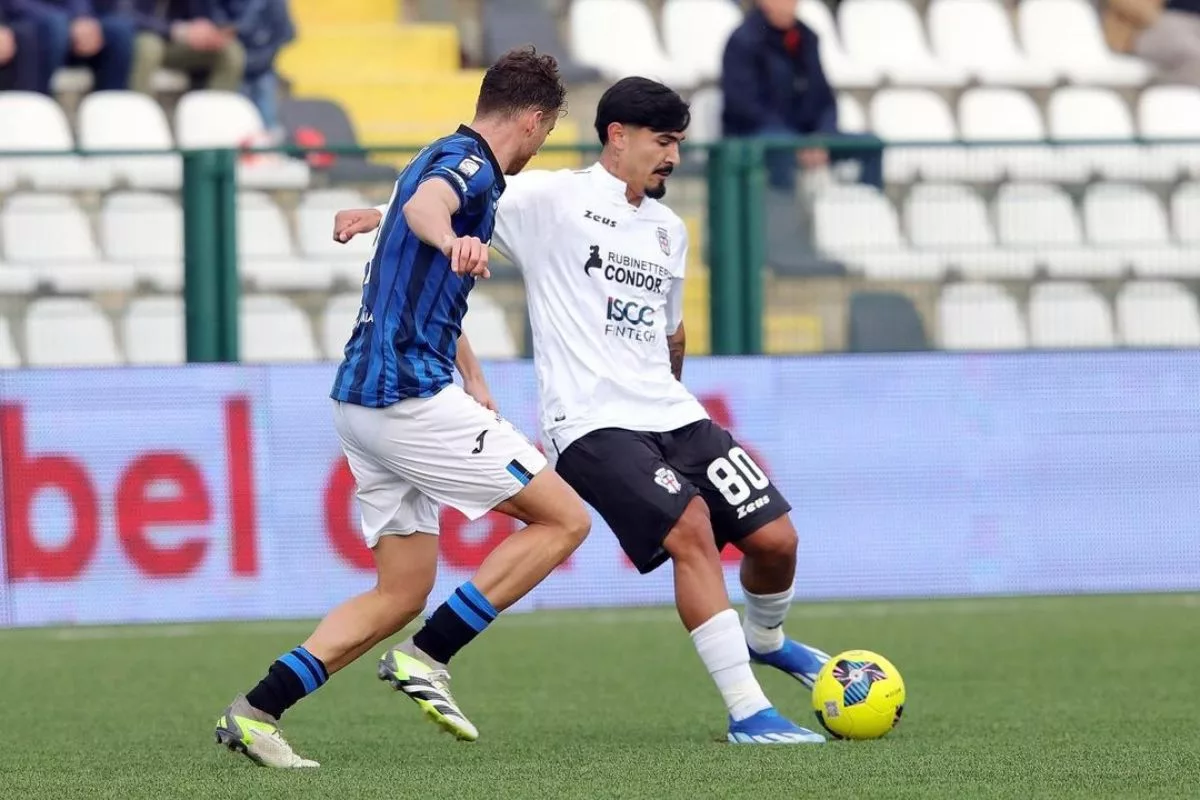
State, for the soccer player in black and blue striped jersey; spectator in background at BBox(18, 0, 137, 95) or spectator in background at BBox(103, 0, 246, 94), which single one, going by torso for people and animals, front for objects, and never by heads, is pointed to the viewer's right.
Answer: the soccer player in black and blue striped jersey

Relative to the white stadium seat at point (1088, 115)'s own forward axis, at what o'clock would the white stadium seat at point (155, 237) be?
the white stadium seat at point (155, 237) is roughly at 3 o'clock from the white stadium seat at point (1088, 115).

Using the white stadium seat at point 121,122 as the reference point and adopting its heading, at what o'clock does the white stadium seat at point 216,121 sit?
the white stadium seat at point 216,121 is roughly at 10 o'clock from the white stadium seat at point 121,122.

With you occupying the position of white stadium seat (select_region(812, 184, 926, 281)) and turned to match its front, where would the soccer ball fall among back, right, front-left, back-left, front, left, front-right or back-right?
front-right

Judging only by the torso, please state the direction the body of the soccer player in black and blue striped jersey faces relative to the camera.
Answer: to the viewer's right

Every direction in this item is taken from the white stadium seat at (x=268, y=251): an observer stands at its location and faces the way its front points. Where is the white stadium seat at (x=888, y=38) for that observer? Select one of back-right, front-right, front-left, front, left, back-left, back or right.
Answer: left

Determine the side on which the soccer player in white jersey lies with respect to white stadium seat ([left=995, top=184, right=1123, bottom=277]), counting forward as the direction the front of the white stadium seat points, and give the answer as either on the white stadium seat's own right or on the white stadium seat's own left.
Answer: on the white stadium seat's own right

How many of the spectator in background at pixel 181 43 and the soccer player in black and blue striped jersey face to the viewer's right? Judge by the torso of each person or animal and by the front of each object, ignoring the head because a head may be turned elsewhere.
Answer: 1

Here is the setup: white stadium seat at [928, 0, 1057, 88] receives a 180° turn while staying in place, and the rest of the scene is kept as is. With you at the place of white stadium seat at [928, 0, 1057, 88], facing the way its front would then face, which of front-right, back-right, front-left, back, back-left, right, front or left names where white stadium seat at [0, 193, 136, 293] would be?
left

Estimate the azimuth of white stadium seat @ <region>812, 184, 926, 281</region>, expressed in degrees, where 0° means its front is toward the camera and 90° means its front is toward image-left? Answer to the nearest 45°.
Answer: approximately 315°

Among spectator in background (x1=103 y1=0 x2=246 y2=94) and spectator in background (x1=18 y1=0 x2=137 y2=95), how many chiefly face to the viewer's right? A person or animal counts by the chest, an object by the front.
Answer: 0

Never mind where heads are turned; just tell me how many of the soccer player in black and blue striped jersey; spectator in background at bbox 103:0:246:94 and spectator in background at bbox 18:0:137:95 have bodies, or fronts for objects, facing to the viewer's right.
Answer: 1

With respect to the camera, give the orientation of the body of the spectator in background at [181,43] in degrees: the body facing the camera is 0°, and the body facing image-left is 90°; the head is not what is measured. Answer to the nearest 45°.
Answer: approximately 0°
